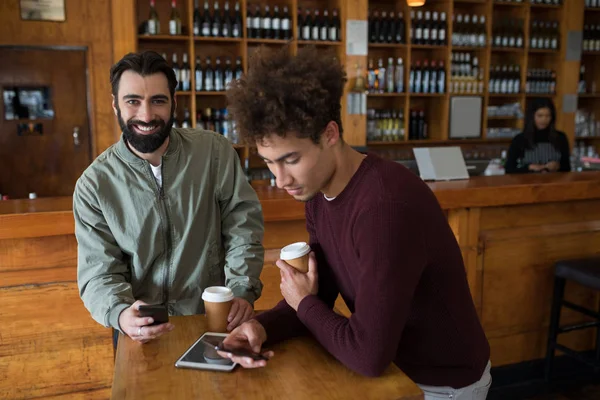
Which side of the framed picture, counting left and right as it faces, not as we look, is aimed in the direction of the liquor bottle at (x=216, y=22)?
left

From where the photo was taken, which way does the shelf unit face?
toward the camera

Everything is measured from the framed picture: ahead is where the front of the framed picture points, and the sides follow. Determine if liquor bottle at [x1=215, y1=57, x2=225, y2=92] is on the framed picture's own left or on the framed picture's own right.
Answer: on the framed picture's own left

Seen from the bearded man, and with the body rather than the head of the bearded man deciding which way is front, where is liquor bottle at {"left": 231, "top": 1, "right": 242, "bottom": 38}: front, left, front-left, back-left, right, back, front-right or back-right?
back

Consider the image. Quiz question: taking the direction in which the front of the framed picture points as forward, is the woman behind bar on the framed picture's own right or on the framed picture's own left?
on the framed picture's own left

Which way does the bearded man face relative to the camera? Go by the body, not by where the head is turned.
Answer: toward the camera

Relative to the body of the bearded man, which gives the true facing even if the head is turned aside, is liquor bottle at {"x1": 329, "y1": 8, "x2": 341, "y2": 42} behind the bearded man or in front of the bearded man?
behind

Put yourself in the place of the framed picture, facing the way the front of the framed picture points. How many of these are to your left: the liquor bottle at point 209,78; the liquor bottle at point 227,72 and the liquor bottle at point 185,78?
3

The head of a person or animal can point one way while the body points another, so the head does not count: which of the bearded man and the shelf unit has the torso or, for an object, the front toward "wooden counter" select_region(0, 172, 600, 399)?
the shelf unit

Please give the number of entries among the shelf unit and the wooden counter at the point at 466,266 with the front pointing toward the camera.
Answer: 2
